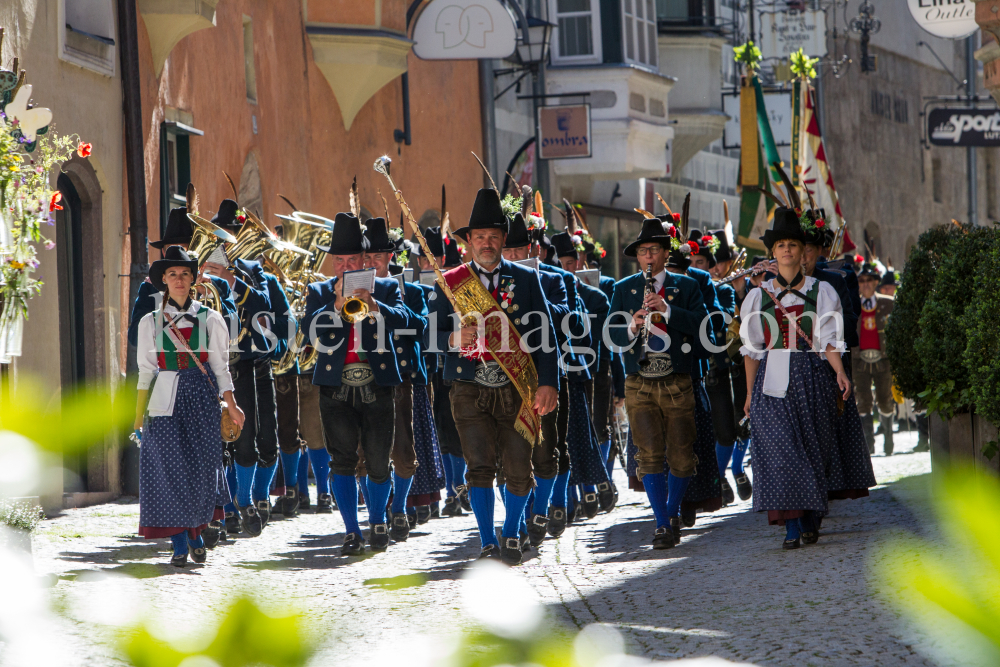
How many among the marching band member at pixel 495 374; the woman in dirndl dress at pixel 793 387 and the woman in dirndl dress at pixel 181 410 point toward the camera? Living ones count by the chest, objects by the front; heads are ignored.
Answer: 3

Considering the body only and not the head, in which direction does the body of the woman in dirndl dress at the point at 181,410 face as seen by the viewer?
toward the camera

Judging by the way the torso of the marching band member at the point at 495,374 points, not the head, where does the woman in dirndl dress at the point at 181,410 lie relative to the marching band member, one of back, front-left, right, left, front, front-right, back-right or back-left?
right

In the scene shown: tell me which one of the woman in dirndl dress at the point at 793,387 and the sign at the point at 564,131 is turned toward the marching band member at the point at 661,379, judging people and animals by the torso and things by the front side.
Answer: the sign

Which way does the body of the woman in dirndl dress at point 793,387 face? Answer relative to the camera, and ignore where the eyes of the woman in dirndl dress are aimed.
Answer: toward the camera

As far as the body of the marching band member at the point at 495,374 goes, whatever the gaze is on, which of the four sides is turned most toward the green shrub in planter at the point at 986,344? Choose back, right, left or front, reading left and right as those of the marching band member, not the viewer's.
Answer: left

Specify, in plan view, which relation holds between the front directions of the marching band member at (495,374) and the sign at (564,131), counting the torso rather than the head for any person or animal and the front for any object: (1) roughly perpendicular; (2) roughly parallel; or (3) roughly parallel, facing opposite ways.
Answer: roughly parallel

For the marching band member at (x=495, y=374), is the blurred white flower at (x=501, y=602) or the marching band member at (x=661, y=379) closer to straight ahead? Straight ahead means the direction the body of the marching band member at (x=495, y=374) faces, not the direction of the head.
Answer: the blurred white flower

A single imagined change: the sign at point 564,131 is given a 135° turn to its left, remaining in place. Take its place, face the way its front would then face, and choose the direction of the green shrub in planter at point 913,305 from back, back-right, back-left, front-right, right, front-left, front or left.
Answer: back-right

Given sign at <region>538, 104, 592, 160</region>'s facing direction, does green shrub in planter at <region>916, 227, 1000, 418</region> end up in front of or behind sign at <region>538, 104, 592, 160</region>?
in front

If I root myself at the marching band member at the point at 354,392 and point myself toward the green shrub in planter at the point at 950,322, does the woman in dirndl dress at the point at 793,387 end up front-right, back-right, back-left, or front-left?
front-right
